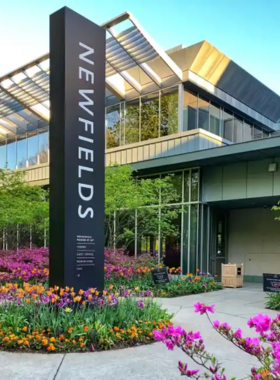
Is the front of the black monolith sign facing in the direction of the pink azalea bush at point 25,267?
no

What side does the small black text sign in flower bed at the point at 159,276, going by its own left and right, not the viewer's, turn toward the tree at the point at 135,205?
back

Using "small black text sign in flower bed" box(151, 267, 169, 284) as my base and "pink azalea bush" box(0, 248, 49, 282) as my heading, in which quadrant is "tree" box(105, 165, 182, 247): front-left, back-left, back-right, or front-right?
front-right

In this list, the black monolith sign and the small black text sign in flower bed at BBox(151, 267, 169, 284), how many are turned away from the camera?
0

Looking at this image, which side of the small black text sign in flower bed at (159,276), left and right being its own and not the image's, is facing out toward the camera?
front

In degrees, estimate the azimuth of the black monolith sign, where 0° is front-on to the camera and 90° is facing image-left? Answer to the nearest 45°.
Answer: approximately 315°

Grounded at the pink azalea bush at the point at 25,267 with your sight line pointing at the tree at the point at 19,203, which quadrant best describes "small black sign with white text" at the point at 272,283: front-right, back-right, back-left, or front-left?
back-right
